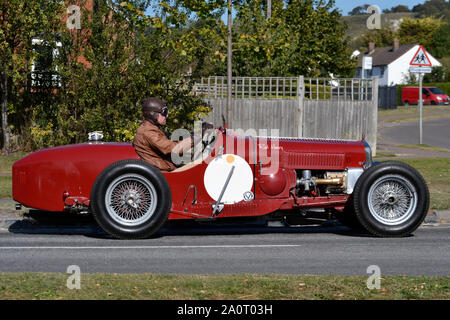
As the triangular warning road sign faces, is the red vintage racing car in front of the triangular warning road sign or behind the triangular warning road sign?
in front

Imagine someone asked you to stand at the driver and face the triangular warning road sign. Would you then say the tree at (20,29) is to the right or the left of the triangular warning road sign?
left

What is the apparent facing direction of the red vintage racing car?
to the viewer's right

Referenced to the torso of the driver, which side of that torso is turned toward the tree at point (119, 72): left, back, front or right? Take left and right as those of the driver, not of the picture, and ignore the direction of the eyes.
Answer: left

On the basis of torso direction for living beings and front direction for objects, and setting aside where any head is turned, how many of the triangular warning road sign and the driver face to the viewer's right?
1

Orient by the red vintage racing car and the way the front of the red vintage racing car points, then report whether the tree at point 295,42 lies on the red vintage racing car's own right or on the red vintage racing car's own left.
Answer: on the red vintage racing car's own left

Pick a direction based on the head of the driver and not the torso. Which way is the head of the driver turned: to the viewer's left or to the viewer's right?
to the viewer's right

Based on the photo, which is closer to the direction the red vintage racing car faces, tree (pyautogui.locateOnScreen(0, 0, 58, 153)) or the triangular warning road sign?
the triangular warning road sign

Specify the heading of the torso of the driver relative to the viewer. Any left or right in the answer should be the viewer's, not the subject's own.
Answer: facing to the right of the viewer

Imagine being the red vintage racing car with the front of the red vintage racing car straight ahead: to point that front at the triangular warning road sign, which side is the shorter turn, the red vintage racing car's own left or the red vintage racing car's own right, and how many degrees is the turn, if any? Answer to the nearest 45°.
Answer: approximately 45° to the red vintage racing car's own left

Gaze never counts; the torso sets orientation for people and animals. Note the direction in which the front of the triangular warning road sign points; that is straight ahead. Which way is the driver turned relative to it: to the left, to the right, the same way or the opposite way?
to the left

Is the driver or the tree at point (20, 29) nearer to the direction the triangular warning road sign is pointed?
the driver

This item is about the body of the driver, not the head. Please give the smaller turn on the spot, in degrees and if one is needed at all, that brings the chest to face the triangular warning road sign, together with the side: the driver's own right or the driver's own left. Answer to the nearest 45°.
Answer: approximately 45° to the driver's own left

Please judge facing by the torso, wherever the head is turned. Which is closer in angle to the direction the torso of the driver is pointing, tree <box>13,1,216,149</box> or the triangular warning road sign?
the triangular warning road sign

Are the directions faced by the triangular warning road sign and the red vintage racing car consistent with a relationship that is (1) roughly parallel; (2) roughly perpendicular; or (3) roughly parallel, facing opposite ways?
roughly perpendicular

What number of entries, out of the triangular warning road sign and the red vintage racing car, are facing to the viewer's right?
1

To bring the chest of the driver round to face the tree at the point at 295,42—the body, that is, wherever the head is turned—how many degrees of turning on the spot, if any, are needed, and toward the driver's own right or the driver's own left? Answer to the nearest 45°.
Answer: approximately 90° to the driver's own left

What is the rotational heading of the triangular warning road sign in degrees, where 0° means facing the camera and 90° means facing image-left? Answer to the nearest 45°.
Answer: approximately 0°
